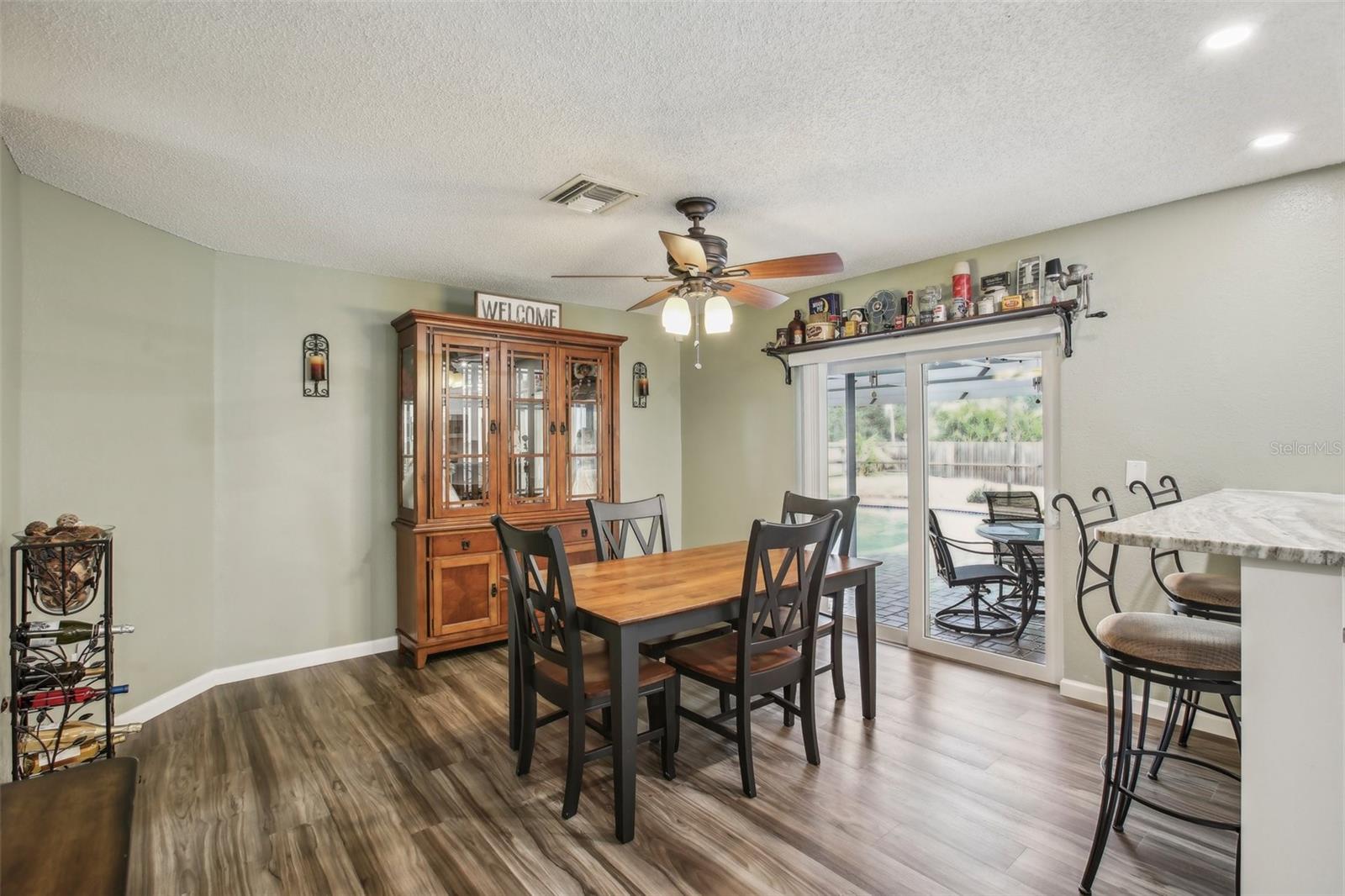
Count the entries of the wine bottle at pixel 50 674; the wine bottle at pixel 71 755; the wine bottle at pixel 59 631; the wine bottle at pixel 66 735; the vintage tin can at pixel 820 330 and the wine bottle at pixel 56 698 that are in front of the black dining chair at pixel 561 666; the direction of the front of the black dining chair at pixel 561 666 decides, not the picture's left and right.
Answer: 1

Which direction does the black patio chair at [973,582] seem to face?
to the viewer's right

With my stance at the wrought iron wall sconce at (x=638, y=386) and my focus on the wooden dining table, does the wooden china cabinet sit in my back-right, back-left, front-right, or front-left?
front-right

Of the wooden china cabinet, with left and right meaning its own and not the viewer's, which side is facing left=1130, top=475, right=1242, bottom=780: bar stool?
front

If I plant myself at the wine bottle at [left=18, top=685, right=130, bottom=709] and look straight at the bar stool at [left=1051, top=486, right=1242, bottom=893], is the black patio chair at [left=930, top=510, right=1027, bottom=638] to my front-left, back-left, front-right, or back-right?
front-left

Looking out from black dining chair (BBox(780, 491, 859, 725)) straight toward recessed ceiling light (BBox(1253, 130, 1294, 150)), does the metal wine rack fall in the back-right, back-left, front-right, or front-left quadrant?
back-right

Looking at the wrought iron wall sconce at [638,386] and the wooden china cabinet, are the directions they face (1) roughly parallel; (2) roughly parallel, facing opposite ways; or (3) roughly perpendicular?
roughly parallel

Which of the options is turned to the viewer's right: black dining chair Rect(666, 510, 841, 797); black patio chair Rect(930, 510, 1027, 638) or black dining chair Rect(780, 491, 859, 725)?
black patio chair Rect(930, 510, 1027, 638)

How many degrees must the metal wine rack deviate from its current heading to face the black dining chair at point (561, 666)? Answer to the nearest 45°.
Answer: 0° — it already faces it

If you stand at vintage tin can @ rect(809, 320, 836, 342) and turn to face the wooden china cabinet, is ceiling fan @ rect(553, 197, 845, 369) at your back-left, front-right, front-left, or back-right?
front-left

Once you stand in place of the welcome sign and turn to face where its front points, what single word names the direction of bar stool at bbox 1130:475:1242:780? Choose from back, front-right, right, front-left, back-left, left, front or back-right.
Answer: front

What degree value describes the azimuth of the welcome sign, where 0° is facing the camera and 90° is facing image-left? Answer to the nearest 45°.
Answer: approximately 315°

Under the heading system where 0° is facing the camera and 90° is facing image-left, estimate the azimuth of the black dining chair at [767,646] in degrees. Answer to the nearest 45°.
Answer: approximately 135°

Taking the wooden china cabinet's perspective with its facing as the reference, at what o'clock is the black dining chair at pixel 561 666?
The black dining chair is roughly at 1 o'clock from the wooden china cabinet.

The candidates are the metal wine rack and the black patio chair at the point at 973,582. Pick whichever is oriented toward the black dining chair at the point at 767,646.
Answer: the metal wine rack

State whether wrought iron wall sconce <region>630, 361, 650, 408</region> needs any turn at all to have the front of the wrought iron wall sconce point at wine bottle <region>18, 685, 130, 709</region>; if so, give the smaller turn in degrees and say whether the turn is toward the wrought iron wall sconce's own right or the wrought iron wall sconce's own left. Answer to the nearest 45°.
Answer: approximately 90° to the wrought iron wall sconce's own right
